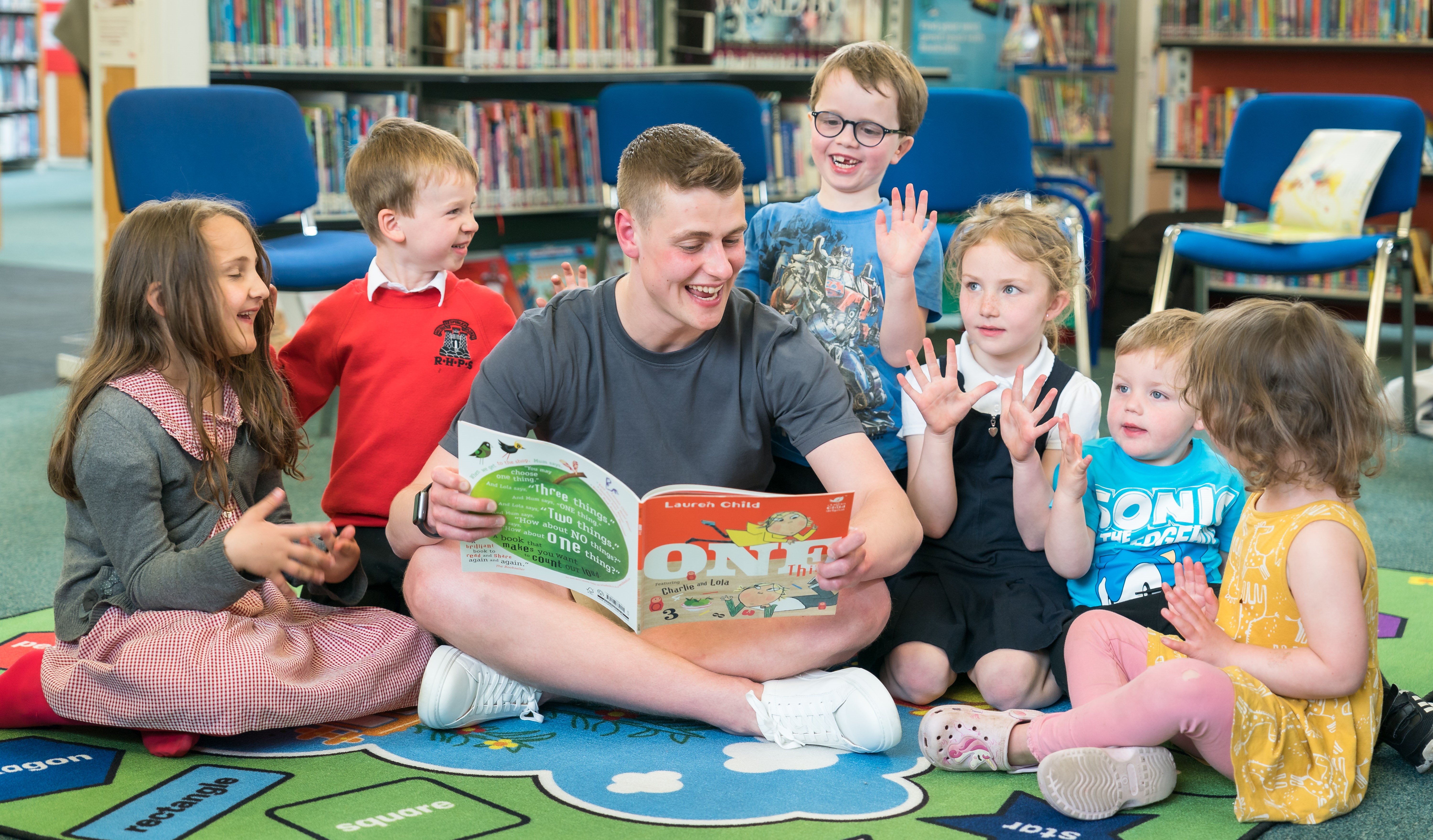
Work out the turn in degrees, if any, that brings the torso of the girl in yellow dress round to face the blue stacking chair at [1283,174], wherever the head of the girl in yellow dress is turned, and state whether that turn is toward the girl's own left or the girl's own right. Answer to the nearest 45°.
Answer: approximately 90° to the girl's own right

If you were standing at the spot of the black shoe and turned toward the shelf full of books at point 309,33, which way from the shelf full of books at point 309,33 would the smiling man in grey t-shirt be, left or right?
left

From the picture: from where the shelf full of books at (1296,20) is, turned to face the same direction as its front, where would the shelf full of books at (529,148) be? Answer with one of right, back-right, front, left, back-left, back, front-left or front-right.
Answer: front-right

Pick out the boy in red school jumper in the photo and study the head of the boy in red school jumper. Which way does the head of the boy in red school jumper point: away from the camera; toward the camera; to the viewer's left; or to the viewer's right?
to the viewer's right

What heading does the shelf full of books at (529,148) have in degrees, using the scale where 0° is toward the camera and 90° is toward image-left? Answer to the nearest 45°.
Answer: approximately 0°

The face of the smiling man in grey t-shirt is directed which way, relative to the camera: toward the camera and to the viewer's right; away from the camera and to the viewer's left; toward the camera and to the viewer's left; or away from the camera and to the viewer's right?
toward the camera and to the viewer's right

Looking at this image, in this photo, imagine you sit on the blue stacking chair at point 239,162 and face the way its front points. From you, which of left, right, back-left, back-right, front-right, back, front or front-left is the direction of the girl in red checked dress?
front-right

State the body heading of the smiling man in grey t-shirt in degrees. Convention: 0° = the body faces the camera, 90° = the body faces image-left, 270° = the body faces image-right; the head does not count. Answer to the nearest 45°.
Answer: approximately 0°

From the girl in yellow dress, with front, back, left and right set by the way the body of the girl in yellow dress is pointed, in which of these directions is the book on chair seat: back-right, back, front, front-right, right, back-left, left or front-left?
right

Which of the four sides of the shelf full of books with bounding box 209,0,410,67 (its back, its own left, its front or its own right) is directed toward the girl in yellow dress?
front

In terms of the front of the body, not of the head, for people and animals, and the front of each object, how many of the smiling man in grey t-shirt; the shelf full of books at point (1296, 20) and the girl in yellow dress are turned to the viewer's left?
1

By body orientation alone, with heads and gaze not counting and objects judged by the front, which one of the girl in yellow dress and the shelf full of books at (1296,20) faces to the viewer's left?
the girl in yellow dress

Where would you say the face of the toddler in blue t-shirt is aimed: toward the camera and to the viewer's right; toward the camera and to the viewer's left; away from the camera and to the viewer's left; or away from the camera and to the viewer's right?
toward the camera and to the viewer's left
